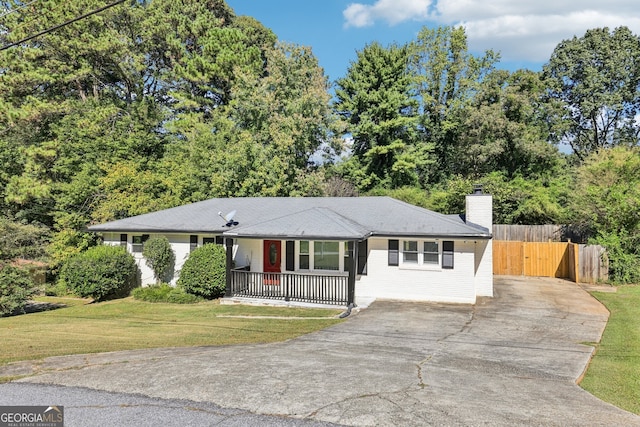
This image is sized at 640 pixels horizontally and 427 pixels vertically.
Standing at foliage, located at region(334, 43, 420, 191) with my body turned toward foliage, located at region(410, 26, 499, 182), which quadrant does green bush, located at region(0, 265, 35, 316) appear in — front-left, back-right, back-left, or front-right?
back-right

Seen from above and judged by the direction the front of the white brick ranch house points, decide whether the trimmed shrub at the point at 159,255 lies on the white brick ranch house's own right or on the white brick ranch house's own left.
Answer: on the white brick ranch house's own right

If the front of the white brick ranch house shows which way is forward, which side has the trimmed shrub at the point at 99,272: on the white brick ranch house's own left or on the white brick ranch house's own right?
on the white brick ranch house's own right

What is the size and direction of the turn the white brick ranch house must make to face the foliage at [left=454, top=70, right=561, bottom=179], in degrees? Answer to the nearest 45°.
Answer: approximately 135° to its left

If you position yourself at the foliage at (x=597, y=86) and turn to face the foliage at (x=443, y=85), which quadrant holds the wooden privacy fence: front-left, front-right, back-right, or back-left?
front-left

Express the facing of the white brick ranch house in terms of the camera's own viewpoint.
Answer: facing the viewer

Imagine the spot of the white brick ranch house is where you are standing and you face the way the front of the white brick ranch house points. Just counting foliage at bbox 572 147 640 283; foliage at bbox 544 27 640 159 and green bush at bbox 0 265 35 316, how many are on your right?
1

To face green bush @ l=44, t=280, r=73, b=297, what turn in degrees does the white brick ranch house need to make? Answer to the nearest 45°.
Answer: approximately 135° to its right

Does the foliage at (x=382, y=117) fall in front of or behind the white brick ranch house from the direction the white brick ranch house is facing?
behind

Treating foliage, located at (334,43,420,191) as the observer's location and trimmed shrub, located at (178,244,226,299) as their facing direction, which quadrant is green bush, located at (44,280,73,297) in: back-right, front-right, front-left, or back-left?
front-right

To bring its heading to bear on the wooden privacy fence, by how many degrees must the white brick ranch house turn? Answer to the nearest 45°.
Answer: approximately 135° to its left
